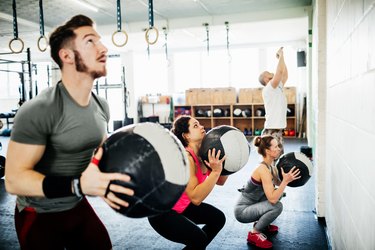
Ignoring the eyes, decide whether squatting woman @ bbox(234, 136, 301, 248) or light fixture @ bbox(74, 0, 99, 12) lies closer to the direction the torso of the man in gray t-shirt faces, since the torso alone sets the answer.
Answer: the squatting woman

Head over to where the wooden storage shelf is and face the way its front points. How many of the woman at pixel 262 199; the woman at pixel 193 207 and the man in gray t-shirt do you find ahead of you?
3

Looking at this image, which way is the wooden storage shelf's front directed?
toward the camera

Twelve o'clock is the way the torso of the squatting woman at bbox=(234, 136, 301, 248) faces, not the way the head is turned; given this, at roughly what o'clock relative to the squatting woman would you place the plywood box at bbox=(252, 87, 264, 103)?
The plywood box is roughly at 9 o'clock from the squatting woman.

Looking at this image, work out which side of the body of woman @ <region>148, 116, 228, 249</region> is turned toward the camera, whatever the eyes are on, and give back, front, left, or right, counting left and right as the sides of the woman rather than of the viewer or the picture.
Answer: right

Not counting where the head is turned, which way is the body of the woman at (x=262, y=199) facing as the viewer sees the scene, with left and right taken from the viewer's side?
facing to the right of the viewer

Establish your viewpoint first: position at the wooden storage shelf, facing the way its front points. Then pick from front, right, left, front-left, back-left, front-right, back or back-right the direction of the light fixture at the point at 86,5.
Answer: front-right

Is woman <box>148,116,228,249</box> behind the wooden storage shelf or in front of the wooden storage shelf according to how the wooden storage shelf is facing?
in front

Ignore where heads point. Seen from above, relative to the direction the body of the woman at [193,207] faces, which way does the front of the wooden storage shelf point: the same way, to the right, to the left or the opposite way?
to the right

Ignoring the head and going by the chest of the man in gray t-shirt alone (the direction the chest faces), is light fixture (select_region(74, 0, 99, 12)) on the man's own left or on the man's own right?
on the man's own left

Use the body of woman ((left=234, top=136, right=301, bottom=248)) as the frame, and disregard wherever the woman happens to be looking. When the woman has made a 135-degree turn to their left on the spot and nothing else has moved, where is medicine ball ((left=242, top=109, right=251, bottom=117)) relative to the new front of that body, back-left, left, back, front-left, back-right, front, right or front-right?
front-right

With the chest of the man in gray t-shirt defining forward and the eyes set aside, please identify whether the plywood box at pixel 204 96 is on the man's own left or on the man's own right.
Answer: on the man's own left

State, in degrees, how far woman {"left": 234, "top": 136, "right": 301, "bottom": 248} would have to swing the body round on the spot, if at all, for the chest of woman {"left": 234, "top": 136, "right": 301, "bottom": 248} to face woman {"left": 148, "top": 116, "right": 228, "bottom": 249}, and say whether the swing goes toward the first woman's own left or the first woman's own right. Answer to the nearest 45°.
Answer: approximately 135° to the first woman's own right

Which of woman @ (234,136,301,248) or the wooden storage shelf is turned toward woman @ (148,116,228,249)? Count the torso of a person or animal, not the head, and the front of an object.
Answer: the wooden storage shelf

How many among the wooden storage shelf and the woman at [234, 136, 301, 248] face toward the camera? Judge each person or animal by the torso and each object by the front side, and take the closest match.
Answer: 1

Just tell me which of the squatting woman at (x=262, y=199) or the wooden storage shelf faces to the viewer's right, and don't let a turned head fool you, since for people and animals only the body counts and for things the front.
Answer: the squatting woman
